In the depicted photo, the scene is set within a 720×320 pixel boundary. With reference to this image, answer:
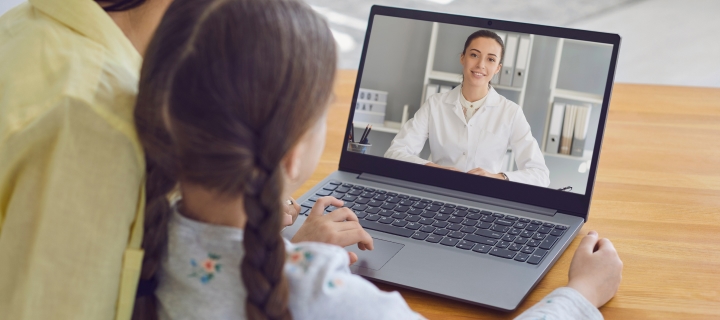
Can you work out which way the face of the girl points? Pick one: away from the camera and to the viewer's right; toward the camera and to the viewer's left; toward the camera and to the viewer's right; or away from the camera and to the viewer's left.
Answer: away from the camera and to the viewer's right

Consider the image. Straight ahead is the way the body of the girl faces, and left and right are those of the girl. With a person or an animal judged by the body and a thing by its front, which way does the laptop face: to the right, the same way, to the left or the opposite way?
the opposite way

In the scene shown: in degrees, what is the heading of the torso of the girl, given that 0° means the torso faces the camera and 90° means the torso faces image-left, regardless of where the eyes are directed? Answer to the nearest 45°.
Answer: approximately 225°
